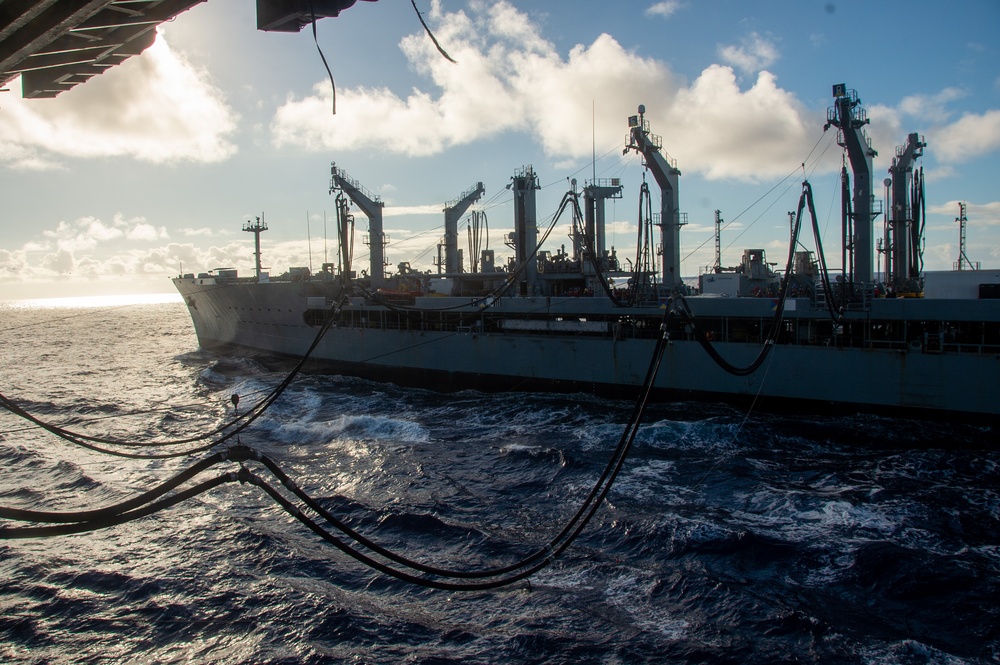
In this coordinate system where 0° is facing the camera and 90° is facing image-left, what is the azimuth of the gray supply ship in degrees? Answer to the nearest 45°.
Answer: approximately 135°
